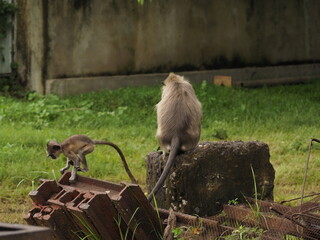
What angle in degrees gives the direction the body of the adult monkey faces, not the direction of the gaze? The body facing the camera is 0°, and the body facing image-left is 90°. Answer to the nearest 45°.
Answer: approximately 180°

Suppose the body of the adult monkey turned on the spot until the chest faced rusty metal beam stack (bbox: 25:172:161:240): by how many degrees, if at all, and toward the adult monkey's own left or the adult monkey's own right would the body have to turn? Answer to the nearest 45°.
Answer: approximately 180°
